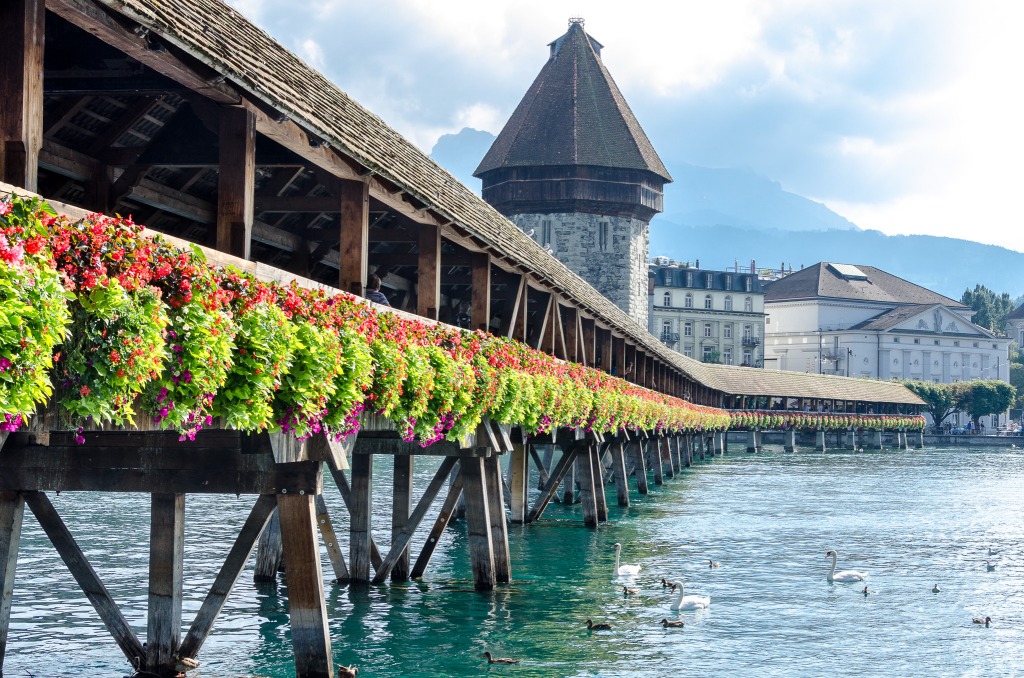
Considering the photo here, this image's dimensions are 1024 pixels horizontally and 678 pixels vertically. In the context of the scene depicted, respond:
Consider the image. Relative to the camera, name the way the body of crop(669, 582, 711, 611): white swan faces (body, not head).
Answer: to the viewer's left

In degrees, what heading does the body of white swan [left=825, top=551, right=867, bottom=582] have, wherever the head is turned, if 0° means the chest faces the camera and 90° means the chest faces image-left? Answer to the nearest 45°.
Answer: approximately 90°

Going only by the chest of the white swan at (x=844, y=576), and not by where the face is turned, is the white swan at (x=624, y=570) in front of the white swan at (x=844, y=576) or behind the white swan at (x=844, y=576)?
in front

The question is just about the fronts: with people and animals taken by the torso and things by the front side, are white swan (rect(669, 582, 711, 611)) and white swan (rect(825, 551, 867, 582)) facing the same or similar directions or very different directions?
same or similar directions

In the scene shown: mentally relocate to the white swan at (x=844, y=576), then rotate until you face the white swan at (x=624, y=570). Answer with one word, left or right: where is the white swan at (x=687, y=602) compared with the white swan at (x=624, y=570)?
left

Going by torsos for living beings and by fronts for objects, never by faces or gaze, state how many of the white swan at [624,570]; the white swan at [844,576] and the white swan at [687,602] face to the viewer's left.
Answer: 3

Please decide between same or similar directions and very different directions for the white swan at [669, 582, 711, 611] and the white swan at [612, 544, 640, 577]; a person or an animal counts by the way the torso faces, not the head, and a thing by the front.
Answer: same or similar directions

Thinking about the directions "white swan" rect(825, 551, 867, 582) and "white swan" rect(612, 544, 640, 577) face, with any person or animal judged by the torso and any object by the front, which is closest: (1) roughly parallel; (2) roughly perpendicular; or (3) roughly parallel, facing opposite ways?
roughly parallel

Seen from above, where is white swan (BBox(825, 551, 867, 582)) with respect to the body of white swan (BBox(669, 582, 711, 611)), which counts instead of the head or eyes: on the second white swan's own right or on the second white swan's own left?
on the second white swan's own right

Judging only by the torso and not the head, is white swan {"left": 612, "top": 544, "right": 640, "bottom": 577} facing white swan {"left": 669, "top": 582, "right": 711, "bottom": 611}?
no

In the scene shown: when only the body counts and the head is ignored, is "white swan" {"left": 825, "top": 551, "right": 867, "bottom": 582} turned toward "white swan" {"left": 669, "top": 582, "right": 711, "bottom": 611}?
no

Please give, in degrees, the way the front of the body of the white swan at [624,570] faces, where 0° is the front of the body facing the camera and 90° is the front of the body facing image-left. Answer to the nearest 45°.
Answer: approximately 90°
